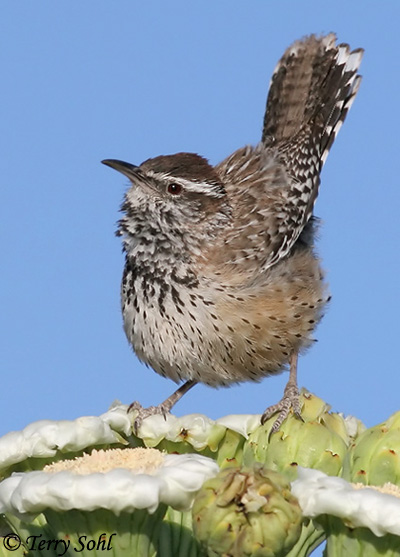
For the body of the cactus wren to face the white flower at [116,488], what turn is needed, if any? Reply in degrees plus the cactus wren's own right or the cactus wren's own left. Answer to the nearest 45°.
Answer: approximately 45° to the cactus wren's own left

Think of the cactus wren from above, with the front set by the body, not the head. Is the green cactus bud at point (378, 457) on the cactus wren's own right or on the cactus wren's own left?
on the cactus wren's own left

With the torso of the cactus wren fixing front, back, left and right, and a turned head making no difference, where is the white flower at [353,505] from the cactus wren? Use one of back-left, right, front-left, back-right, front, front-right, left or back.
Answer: front-left

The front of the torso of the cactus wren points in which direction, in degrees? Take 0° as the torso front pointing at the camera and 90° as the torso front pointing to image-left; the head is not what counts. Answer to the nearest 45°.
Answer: approximately 45°

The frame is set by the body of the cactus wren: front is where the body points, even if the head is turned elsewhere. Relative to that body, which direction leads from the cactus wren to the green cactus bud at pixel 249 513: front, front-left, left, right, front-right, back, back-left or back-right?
front-left
